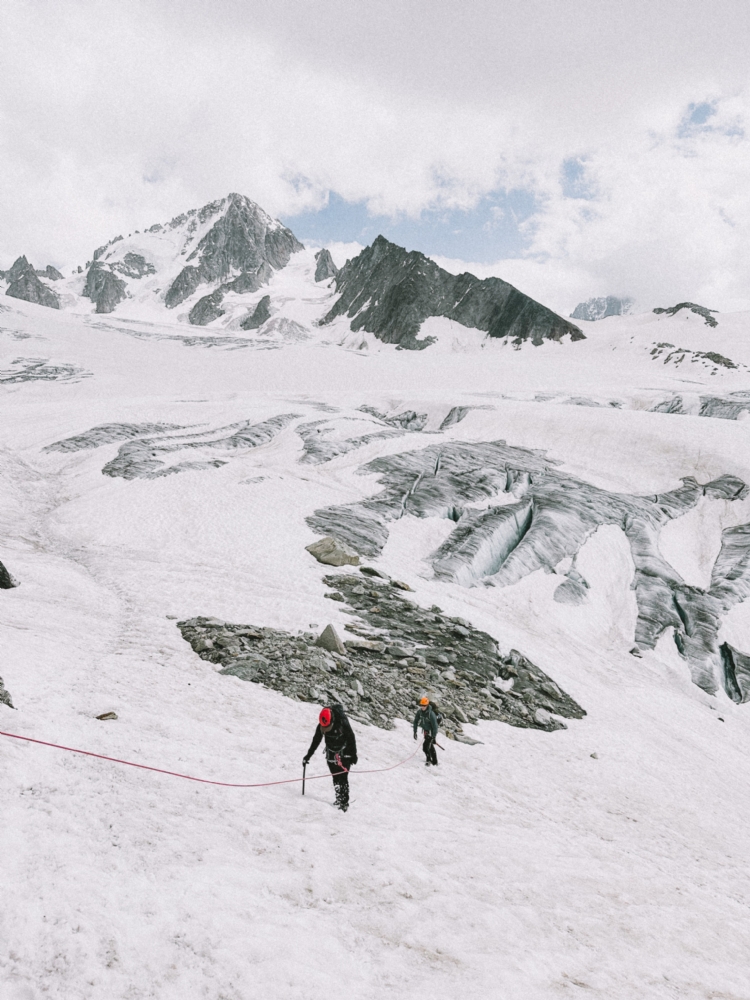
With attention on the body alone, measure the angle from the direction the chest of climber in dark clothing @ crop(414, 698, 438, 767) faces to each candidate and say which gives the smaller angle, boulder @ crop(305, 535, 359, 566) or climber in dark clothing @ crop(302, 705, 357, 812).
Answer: the climber in dark clothing

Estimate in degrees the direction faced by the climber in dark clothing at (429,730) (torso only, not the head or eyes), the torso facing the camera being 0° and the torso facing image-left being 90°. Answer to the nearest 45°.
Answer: approximately 45°

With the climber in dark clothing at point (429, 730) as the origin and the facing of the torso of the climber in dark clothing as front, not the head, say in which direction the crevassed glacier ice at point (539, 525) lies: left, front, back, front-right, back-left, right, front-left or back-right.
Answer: back-right
